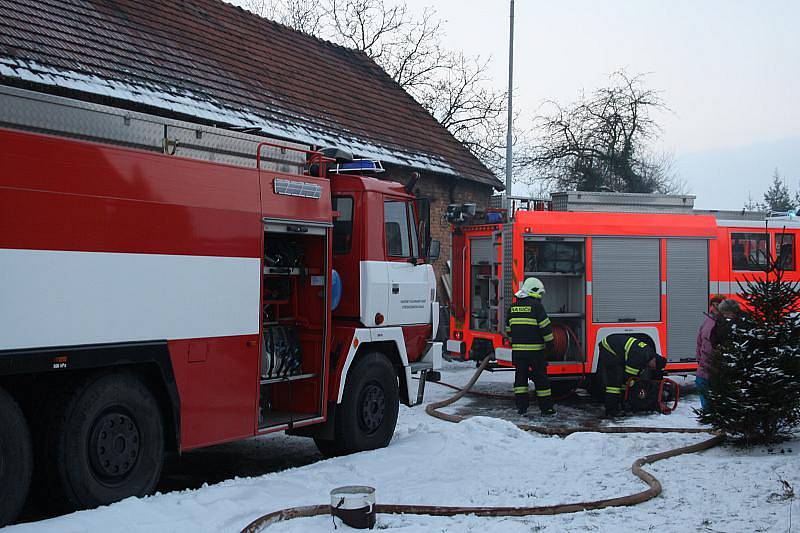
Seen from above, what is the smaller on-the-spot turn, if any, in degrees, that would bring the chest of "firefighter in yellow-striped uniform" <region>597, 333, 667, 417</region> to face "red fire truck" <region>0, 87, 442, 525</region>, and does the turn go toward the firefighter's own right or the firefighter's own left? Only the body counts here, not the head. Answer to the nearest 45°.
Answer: approximately 135° to the firefighter's own right

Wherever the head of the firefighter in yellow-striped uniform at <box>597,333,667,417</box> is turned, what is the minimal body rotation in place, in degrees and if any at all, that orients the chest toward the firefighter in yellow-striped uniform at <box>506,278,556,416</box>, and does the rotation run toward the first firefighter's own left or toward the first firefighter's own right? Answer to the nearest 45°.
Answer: approximately 135° to the first firefighter's own right

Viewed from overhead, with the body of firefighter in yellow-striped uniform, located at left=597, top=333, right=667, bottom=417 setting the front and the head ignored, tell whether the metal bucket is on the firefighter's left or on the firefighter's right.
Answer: on the firefighter's right

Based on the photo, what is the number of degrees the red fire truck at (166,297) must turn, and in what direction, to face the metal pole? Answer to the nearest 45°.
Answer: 0° — it already faces it

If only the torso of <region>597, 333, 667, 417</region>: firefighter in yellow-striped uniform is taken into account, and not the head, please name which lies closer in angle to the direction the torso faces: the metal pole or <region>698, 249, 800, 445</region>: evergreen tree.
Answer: the evergreen tree

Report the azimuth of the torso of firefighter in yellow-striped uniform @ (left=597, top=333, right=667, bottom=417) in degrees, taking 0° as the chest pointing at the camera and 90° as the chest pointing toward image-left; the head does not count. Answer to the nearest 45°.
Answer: approximately 270°

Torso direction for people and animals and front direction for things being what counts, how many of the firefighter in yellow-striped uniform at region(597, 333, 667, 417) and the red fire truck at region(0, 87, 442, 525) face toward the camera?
0

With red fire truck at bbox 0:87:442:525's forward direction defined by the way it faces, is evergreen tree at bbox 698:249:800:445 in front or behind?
in front

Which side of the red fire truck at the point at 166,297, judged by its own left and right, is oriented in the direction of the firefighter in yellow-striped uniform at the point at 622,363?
front

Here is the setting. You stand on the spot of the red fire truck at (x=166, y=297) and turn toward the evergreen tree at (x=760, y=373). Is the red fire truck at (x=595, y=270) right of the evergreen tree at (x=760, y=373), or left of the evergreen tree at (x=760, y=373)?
left

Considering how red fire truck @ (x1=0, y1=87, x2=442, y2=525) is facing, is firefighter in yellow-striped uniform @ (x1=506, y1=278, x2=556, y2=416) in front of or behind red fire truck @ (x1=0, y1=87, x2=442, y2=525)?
in front

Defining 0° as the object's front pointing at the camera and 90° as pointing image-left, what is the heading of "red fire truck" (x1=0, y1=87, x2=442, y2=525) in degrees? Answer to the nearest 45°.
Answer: approximately 225°

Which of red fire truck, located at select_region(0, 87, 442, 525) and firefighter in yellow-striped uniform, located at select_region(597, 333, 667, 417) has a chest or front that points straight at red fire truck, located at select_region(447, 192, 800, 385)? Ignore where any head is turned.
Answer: red fire truck, located at select_region(0, 87, 442, 525)
